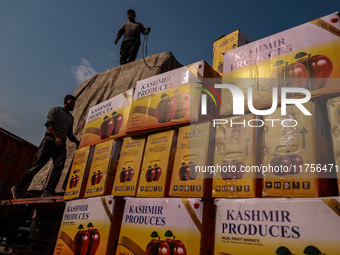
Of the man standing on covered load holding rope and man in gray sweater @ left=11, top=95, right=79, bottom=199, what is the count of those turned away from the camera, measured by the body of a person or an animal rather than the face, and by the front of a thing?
0

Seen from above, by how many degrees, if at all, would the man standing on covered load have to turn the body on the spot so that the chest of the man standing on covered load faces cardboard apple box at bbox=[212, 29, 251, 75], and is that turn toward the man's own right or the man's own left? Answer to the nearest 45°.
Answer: approximately 45° to the man's own left

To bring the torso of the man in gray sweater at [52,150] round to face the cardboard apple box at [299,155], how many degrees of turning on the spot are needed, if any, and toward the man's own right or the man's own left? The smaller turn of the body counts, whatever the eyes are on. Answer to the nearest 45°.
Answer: approximately 45° to the man's own right

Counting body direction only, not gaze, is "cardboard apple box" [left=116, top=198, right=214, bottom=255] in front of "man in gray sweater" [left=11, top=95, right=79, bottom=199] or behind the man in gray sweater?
in front

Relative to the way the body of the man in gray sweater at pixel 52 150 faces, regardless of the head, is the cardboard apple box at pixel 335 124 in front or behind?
in front

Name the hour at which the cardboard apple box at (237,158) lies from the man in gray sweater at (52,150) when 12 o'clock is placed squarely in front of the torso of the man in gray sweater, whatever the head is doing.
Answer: The cardboard apple box is roughly at 1 o'clock from the man in gray sweater.

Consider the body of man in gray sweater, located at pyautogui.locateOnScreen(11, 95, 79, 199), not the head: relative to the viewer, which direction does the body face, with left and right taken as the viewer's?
facing the viewer and to the right of the viewer

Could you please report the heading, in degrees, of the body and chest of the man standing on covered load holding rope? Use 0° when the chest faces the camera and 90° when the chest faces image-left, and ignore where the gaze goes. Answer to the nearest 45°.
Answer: approximately 0°
